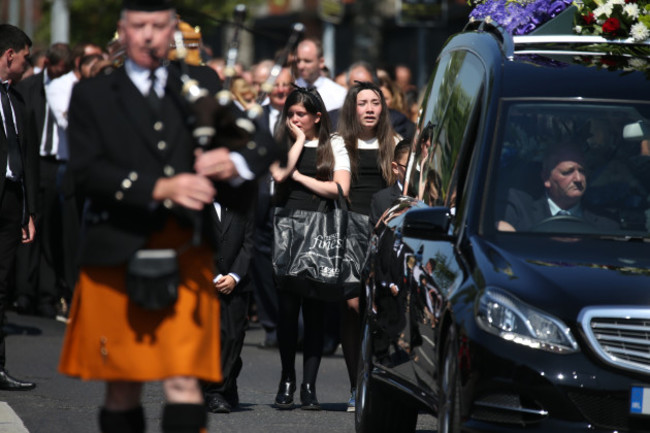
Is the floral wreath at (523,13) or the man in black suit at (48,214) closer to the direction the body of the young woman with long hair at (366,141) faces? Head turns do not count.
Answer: the floral wreath

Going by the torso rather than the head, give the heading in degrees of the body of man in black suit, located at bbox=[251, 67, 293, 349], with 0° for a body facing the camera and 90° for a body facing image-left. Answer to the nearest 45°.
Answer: approximately 0°

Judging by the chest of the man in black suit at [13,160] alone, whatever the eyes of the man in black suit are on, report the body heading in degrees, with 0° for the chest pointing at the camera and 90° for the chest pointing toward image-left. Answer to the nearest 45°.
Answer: approximately 315°

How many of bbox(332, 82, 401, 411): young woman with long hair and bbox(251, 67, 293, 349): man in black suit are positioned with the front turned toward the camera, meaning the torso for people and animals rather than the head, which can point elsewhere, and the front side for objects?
2

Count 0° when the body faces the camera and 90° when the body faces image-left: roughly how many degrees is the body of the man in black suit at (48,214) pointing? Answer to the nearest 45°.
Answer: approximately 315°
